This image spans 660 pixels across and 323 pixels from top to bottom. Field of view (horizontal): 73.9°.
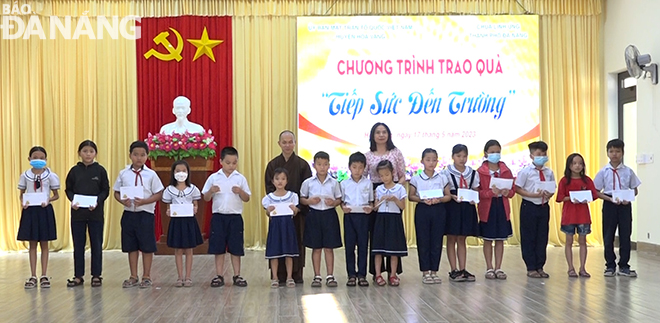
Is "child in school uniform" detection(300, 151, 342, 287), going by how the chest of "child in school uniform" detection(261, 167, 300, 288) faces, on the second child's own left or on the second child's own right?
on the second child's own left

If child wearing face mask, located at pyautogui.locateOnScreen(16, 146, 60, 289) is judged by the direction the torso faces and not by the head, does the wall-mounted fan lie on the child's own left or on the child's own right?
on the child's own left

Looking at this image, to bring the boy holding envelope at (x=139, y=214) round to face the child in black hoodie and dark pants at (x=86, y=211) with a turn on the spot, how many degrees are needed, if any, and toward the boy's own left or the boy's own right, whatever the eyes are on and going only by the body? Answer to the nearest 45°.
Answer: approximately 135° to the boy's own right

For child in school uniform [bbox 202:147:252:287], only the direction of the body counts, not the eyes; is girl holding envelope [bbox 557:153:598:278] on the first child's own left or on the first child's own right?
on the first child's own left

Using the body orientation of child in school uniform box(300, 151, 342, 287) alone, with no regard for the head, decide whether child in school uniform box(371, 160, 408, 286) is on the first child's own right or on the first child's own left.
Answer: on the first child's own left

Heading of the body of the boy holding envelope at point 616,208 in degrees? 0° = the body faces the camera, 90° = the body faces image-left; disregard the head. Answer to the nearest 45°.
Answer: approximately 0°
